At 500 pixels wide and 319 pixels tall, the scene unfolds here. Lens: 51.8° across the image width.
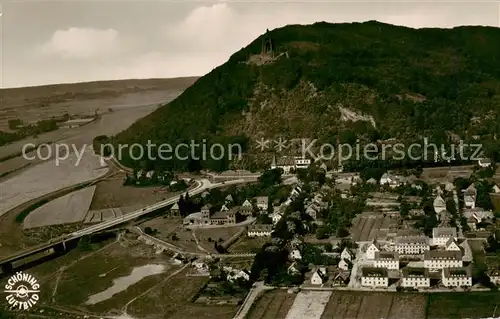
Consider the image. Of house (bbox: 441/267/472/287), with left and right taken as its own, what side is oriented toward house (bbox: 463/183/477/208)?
back

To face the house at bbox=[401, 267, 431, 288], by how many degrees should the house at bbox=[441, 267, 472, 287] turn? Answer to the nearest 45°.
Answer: approximately 90° to its right

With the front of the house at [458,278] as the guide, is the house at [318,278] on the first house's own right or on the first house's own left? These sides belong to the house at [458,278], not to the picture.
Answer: on the first house's own right

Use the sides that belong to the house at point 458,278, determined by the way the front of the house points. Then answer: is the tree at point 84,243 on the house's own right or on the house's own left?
on the house's own right

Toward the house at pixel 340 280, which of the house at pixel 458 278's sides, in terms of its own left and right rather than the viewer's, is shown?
right

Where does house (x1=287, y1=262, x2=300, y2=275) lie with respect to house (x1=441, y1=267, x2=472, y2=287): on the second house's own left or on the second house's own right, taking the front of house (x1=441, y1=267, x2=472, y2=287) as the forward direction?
on the second house's own right

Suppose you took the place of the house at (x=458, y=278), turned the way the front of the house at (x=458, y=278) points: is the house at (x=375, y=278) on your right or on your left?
on your right

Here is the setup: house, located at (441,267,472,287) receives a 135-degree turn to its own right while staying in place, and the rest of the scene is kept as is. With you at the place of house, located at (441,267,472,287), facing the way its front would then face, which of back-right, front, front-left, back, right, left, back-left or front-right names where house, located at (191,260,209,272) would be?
front-left

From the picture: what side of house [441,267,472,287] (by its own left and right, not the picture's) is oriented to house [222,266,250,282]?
right

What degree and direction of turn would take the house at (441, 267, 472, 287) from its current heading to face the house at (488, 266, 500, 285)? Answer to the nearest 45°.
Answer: approximately 135° to its left

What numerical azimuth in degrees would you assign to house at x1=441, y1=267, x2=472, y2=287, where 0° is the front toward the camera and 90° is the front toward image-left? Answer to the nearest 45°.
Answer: approximately 0°

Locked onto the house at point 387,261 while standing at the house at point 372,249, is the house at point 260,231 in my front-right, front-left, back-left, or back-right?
back-right
